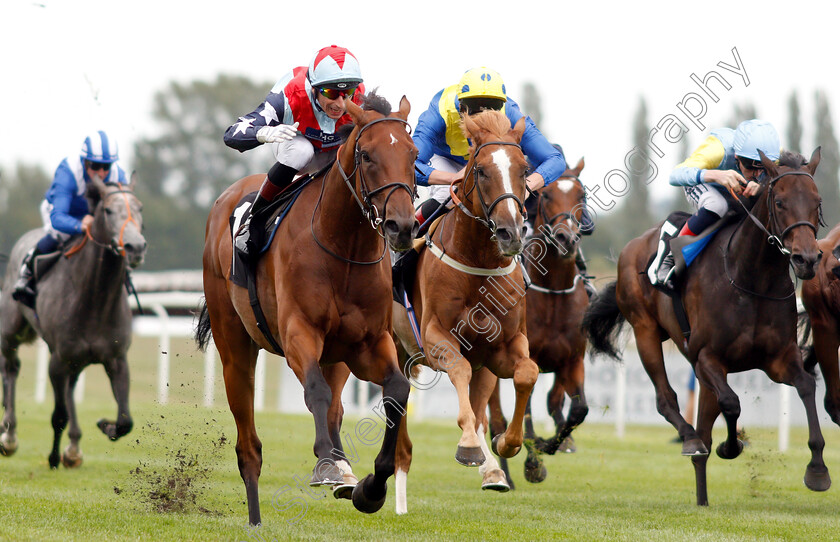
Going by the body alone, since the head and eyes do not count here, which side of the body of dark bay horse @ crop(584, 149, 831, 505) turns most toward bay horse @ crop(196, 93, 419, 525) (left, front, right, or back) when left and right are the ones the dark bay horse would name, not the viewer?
right

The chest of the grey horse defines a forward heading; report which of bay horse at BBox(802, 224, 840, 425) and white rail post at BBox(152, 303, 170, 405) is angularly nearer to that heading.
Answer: the bay horse

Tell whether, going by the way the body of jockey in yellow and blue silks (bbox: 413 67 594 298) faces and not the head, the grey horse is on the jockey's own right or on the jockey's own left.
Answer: on the jockey's own right

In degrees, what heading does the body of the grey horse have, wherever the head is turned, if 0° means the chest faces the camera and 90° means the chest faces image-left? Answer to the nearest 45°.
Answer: approximately 315°

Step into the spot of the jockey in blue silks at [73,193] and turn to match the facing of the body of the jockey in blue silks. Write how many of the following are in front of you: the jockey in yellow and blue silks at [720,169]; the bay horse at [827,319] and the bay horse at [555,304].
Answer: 3

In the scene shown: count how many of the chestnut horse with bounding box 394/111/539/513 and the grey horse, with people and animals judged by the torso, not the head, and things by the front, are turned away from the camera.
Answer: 0

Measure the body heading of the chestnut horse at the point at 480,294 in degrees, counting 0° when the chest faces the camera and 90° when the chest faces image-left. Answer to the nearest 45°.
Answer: approximately 315°

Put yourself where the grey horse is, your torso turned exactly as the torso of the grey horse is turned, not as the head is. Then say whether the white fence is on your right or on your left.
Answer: on your left

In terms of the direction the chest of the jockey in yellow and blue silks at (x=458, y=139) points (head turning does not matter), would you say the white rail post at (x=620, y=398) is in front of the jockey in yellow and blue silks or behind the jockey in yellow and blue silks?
behind
